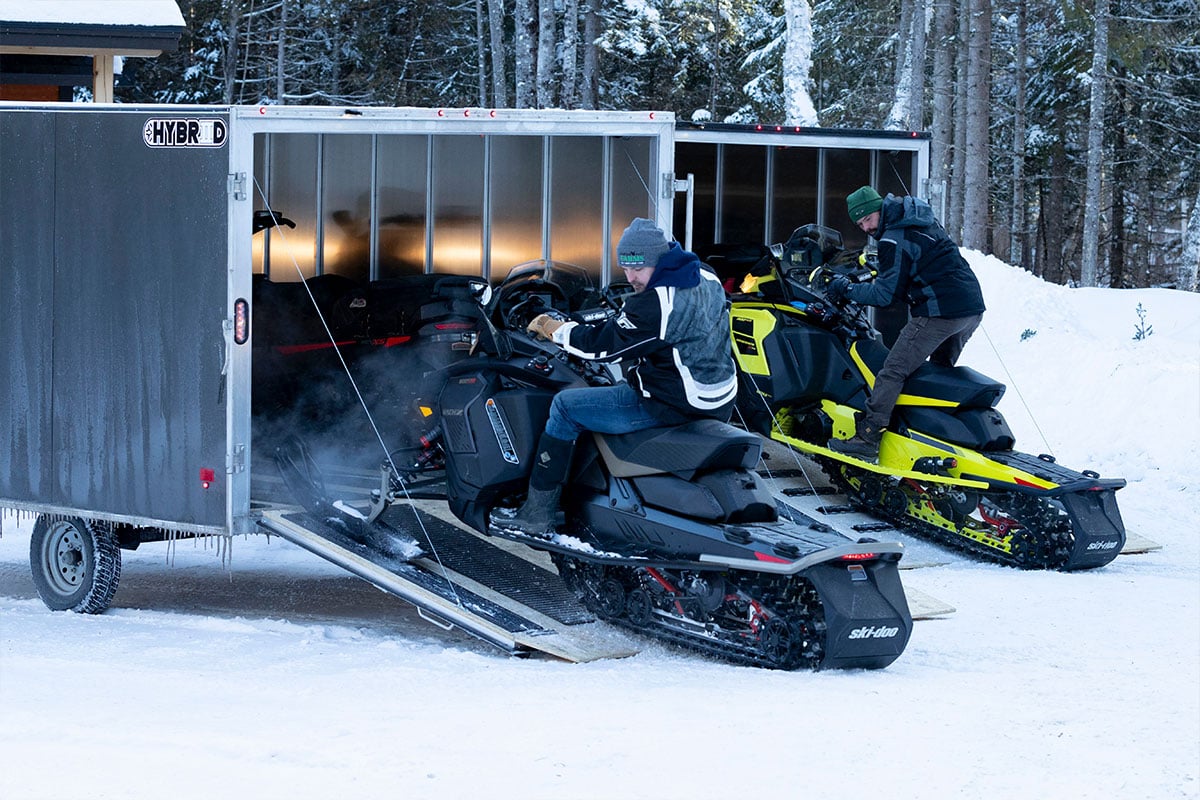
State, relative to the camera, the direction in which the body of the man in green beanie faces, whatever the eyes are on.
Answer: to the viewer's left

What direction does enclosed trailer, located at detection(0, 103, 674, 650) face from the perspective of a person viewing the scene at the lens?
facing away from the viewer and to the left of the viewer

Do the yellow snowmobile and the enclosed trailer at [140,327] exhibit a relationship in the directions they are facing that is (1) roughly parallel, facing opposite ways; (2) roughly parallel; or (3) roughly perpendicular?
roughly parallel

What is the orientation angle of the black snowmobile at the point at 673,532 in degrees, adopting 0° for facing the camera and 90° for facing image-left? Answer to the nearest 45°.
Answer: approximately 135°

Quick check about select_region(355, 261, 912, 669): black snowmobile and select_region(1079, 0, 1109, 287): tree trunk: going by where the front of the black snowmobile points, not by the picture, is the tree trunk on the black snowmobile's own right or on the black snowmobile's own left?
on the black snowmobile's own right

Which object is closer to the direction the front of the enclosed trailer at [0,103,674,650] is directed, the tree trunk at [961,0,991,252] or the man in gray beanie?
the tree trunk

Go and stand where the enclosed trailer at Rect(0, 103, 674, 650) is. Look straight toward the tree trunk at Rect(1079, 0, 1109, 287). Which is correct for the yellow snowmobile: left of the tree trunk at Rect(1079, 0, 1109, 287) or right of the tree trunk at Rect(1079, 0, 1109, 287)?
right

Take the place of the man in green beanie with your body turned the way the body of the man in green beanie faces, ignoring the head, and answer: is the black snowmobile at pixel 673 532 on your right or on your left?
on your left

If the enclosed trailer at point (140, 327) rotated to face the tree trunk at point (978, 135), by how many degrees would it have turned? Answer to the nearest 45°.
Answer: approximately 90° to its right

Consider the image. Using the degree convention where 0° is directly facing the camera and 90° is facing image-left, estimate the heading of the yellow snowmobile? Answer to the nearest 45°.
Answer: approximately 135°
